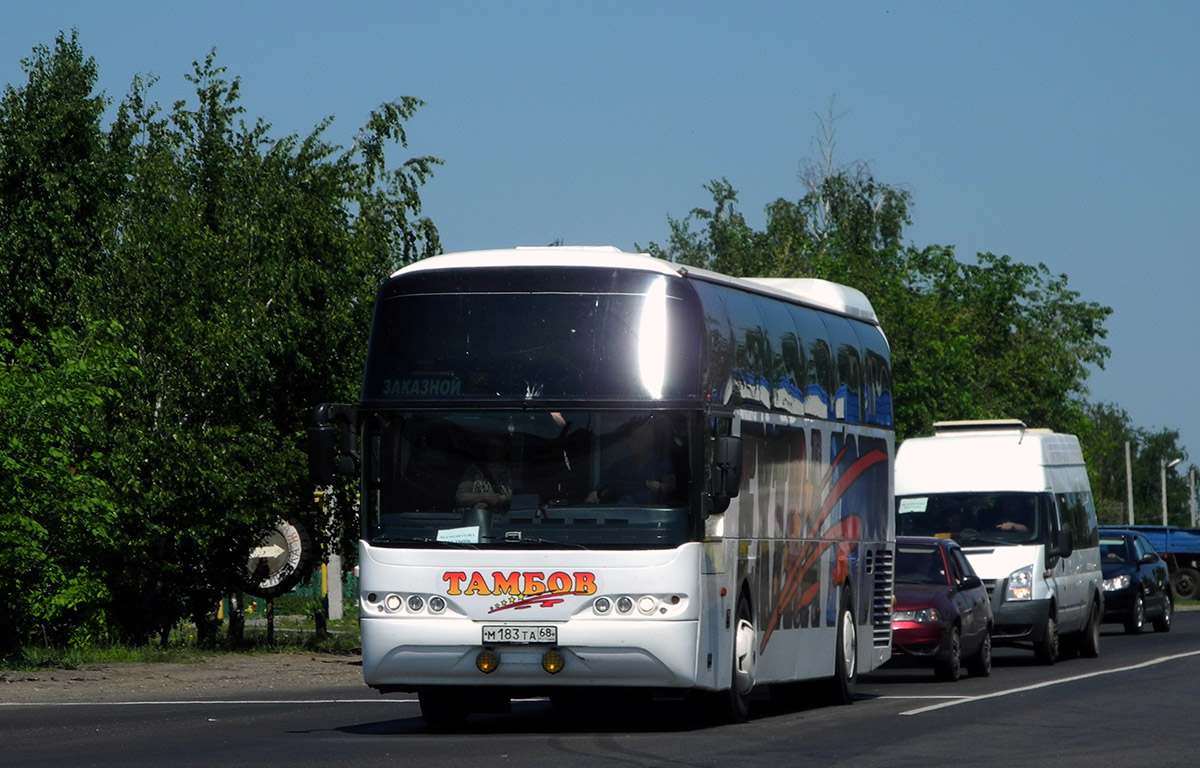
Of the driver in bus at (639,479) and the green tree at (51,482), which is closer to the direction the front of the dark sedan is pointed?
the driver in bus

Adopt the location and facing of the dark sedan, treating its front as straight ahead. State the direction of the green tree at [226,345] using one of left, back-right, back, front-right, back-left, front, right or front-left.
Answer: front-right

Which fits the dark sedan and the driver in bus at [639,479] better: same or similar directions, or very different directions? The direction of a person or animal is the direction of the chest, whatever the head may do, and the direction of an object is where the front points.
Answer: same or similar directions

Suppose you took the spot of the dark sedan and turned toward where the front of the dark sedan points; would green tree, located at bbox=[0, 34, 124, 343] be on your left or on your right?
on your right

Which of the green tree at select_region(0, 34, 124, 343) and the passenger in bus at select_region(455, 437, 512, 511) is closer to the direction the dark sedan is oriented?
the passenger in bus

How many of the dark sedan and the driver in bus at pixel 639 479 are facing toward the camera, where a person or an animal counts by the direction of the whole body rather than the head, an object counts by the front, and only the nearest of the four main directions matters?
2

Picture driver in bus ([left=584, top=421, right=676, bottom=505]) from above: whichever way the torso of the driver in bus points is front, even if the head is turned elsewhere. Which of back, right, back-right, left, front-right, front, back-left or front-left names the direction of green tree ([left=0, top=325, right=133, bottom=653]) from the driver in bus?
back-right

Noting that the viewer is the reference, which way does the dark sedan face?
facing the viewer

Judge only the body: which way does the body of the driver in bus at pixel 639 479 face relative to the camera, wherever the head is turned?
toward the camera

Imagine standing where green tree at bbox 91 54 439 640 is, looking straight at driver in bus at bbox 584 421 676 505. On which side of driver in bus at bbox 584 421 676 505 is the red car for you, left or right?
left
